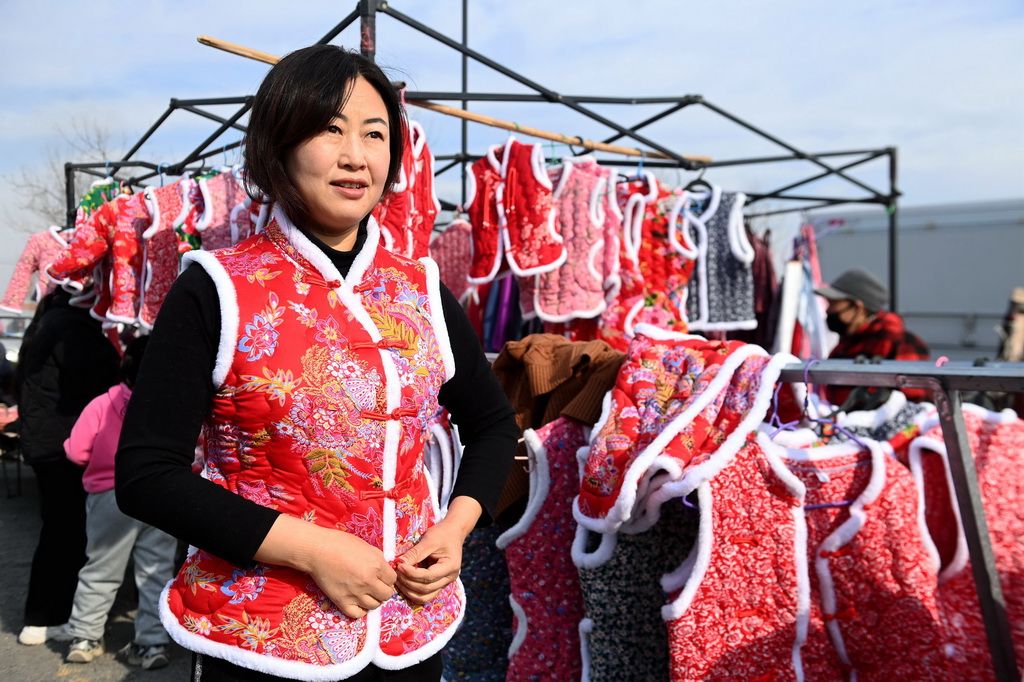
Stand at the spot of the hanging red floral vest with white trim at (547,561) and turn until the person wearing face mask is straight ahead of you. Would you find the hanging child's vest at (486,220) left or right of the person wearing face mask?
left

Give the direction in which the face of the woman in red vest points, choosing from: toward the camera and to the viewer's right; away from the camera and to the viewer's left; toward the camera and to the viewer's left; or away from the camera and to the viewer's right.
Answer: toward the camera and to the viewer's right

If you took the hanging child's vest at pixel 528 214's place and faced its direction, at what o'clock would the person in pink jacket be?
The person in pink jacket is roughly at 1 o'clock from the hanging child's vest.

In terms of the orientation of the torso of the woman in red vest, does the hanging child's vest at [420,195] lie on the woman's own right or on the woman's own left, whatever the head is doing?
on the woman's own left

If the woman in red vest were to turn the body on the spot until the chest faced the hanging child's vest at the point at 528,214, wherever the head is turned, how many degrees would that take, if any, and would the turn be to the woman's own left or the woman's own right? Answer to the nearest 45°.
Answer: approximately 135° to the woman's own left

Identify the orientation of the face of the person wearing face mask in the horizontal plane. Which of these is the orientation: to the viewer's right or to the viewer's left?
to the viewer's left

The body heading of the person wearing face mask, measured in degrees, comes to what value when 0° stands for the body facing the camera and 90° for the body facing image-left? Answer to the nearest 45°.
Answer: approximately 90°

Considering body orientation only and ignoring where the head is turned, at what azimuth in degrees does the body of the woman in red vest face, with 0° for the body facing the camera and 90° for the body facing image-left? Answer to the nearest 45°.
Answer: approximately 315°

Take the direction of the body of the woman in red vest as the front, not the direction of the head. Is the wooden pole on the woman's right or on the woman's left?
on the woman's left
